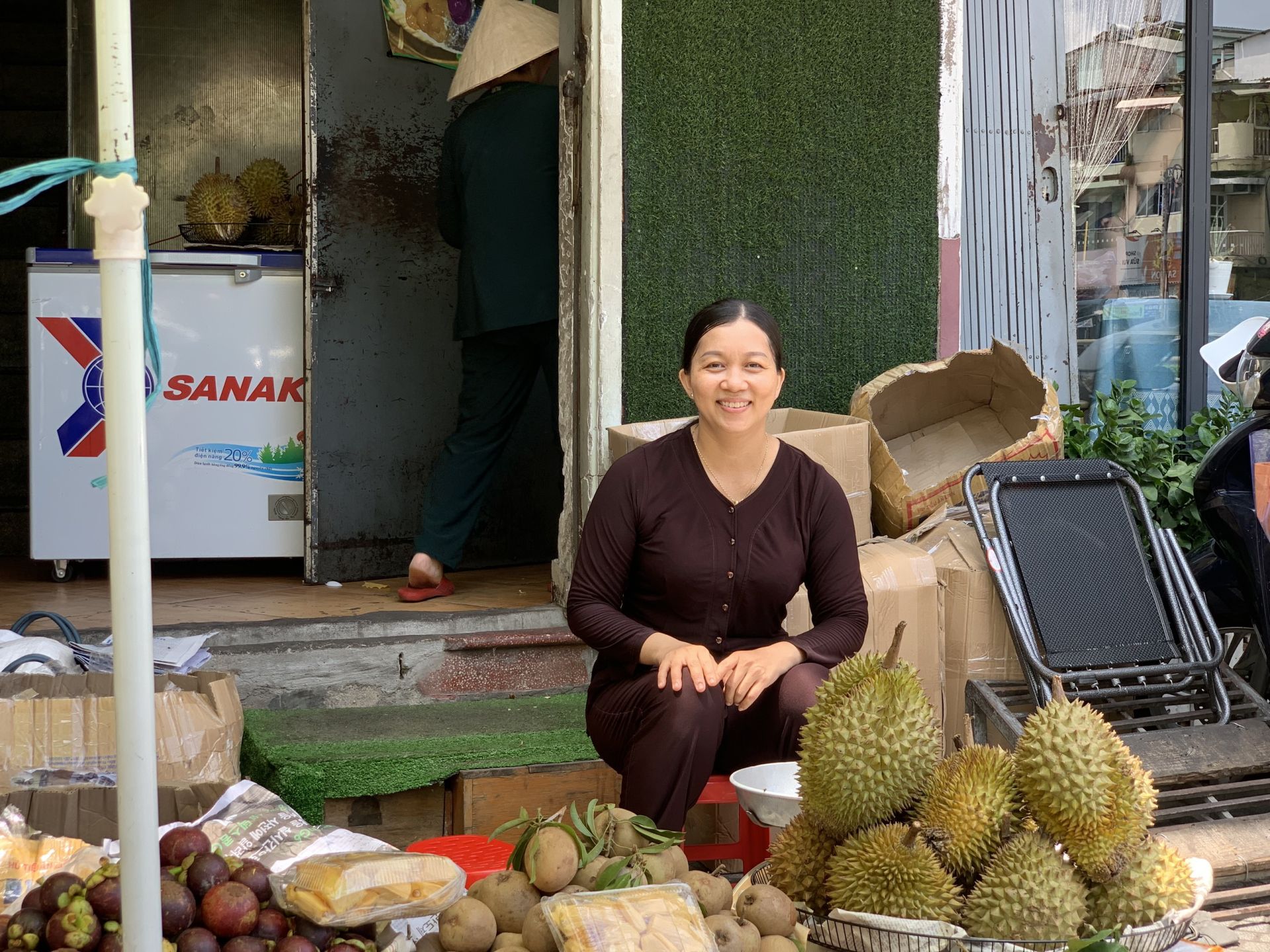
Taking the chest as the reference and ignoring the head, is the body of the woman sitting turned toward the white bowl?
yes

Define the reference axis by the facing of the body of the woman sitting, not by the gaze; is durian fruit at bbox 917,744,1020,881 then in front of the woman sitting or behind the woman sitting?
in front

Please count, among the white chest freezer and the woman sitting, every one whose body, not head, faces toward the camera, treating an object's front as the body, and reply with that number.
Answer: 2

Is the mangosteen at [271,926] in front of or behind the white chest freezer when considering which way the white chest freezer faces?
in front

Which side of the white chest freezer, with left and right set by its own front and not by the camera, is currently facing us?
front

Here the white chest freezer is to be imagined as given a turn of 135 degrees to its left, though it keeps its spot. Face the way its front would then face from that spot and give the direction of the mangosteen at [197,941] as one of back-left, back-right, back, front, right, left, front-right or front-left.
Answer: back-right

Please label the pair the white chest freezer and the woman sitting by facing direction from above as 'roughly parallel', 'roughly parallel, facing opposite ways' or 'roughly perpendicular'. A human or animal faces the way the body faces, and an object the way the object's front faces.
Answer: roughly parallel

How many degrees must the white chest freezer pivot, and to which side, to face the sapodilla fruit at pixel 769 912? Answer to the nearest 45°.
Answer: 0° — it already faces it

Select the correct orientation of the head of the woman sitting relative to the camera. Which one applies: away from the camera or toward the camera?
toward the camera

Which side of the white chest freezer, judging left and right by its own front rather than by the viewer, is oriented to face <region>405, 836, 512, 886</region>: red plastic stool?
front

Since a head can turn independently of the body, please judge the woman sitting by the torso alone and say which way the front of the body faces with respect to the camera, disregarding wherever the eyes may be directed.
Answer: toward the camera
